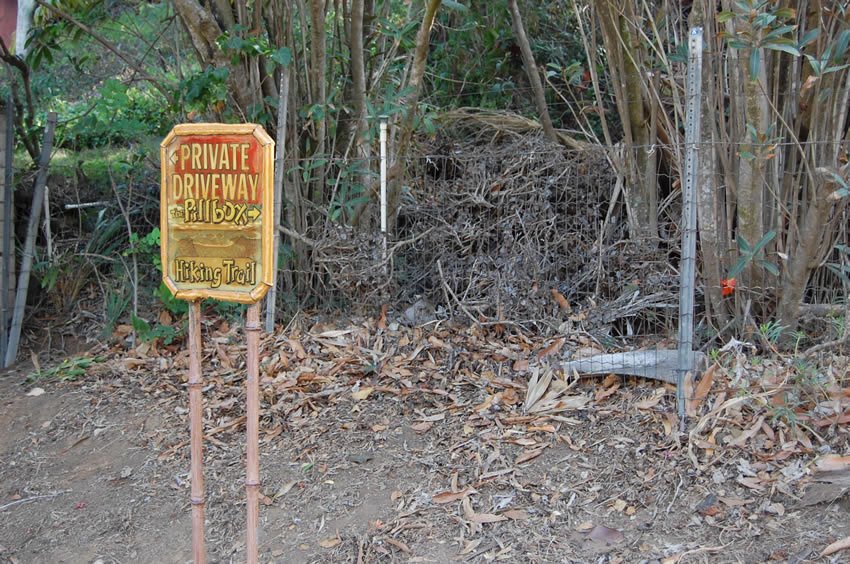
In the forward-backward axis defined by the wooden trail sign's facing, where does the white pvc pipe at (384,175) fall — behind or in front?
behind

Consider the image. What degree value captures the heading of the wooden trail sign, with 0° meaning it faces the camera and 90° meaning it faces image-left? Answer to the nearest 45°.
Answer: approximately 0°

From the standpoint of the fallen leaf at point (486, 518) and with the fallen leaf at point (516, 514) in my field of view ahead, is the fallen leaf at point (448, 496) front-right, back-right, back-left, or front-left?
back-left

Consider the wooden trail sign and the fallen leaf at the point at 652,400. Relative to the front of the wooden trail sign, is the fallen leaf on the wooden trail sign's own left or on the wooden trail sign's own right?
on the wooden trail sign's own left

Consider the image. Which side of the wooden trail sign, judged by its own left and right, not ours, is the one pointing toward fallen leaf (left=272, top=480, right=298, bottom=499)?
back

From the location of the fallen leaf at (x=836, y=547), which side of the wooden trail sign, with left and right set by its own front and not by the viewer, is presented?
left

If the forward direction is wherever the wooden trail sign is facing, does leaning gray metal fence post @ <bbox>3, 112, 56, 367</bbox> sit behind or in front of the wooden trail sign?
behind

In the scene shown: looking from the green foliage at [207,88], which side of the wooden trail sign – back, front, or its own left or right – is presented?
back

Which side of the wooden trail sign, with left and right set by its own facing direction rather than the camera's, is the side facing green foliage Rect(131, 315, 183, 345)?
back
